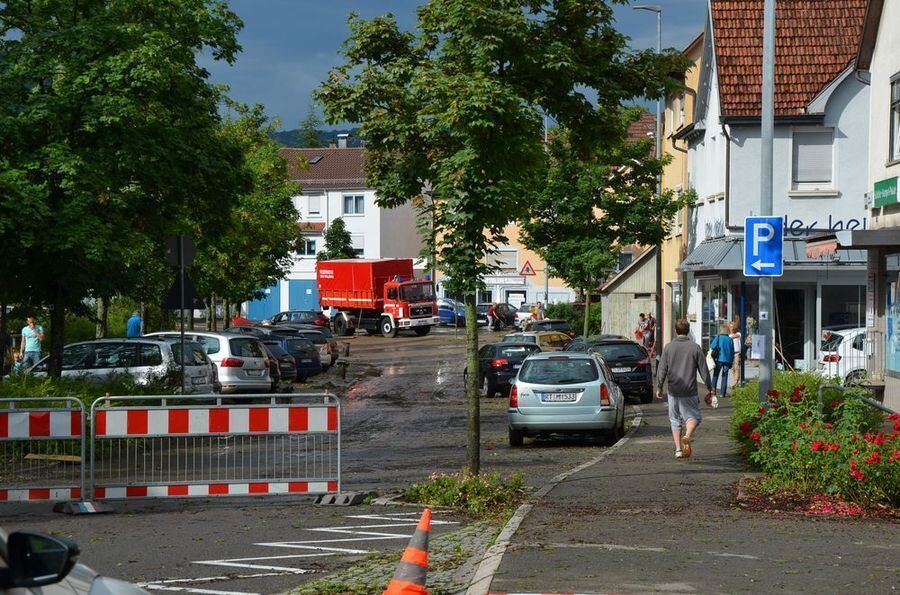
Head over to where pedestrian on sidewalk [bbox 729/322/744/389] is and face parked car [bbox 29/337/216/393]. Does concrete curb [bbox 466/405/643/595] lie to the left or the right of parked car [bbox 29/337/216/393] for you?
left

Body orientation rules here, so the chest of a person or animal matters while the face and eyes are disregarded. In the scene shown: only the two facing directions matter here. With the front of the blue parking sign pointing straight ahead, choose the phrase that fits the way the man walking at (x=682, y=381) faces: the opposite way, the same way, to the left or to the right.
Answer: the opposite way

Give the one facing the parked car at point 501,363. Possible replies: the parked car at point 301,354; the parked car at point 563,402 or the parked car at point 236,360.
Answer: the parked car at point 563,402

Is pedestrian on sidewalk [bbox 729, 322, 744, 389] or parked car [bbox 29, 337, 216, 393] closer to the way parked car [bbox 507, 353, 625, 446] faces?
the pedestrian on sidewalk

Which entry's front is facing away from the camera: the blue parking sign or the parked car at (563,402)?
the parked car

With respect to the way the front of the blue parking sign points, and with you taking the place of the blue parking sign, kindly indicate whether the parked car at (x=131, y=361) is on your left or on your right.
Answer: on your right

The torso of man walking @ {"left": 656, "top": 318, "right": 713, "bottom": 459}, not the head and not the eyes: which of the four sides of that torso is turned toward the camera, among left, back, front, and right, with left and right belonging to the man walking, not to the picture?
back

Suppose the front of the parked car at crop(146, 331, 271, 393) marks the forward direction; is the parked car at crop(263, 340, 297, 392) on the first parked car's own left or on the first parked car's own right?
on the first parked car's own right

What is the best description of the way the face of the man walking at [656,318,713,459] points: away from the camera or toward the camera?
away from the camera

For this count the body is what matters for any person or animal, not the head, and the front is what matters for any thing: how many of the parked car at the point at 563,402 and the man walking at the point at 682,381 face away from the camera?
2

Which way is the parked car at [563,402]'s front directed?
away from the camera

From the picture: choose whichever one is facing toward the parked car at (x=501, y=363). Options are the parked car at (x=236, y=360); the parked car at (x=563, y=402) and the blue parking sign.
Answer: the parked car at (x=563, y=402)
